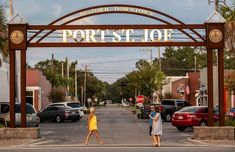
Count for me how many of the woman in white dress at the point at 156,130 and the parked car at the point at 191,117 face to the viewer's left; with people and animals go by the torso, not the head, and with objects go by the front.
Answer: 1
